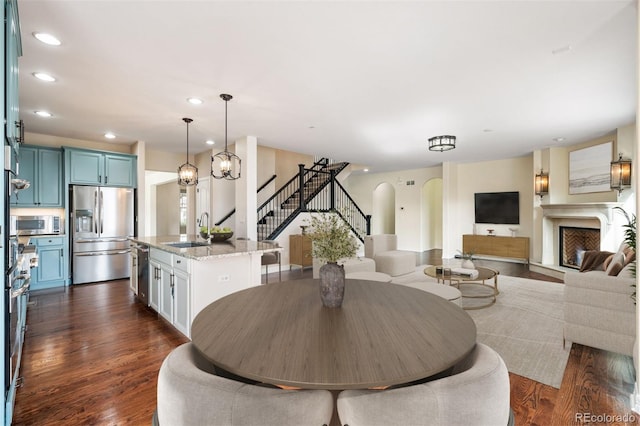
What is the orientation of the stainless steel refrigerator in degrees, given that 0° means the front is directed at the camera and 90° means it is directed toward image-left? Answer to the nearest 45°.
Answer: approximately 0°

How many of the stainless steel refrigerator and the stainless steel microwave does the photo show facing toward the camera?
2

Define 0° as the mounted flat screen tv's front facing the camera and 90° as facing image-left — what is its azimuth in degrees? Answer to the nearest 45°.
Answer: approximately 45°

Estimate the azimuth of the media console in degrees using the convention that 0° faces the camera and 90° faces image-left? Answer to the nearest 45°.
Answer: approximately 45°

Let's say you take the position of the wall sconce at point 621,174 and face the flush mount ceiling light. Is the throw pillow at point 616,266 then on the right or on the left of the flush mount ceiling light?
left

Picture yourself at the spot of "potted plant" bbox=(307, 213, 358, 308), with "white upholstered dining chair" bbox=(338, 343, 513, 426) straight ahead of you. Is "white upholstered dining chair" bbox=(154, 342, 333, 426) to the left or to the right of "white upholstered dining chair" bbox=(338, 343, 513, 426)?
right

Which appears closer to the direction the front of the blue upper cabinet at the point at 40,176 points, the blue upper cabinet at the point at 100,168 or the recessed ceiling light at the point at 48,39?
the recessed ceiling light
